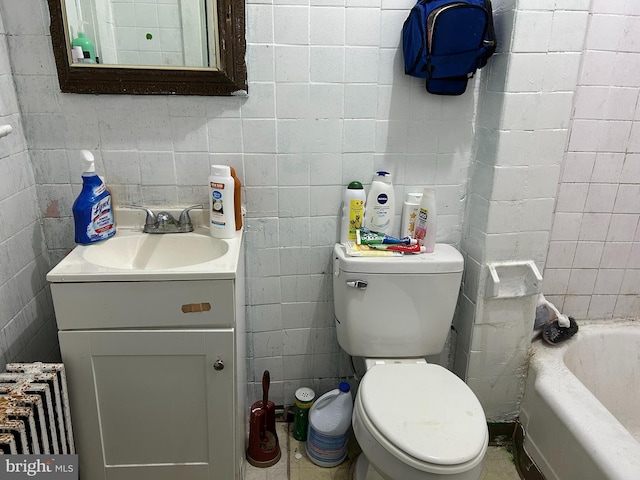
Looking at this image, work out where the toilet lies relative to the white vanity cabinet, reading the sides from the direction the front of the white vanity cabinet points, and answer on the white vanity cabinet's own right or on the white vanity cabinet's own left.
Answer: on the white vanity cabinet's own left

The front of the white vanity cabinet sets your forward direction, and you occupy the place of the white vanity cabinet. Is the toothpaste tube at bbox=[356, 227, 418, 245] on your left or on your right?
on your left

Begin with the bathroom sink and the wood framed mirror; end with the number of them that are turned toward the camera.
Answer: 2

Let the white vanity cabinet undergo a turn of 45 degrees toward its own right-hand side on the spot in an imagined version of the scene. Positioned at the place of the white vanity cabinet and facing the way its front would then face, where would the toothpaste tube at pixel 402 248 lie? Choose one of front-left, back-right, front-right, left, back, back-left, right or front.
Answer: back-left

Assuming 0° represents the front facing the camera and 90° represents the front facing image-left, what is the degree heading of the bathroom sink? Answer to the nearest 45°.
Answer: approximately 0°

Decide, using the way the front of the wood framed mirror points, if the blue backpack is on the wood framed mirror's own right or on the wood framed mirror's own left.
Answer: on the wood framed mirror's own left

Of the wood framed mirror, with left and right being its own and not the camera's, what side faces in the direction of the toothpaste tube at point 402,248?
left

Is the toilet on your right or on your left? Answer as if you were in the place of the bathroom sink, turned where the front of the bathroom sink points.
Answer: on your left

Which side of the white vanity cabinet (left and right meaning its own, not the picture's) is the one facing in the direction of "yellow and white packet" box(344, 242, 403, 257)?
left
